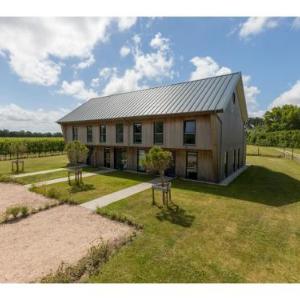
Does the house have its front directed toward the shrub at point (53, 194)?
yes

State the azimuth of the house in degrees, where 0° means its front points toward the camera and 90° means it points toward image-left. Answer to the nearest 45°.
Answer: approximately 45°

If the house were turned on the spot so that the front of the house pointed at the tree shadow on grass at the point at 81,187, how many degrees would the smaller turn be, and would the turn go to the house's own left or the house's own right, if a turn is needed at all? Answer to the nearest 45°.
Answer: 0° — it already faces it
